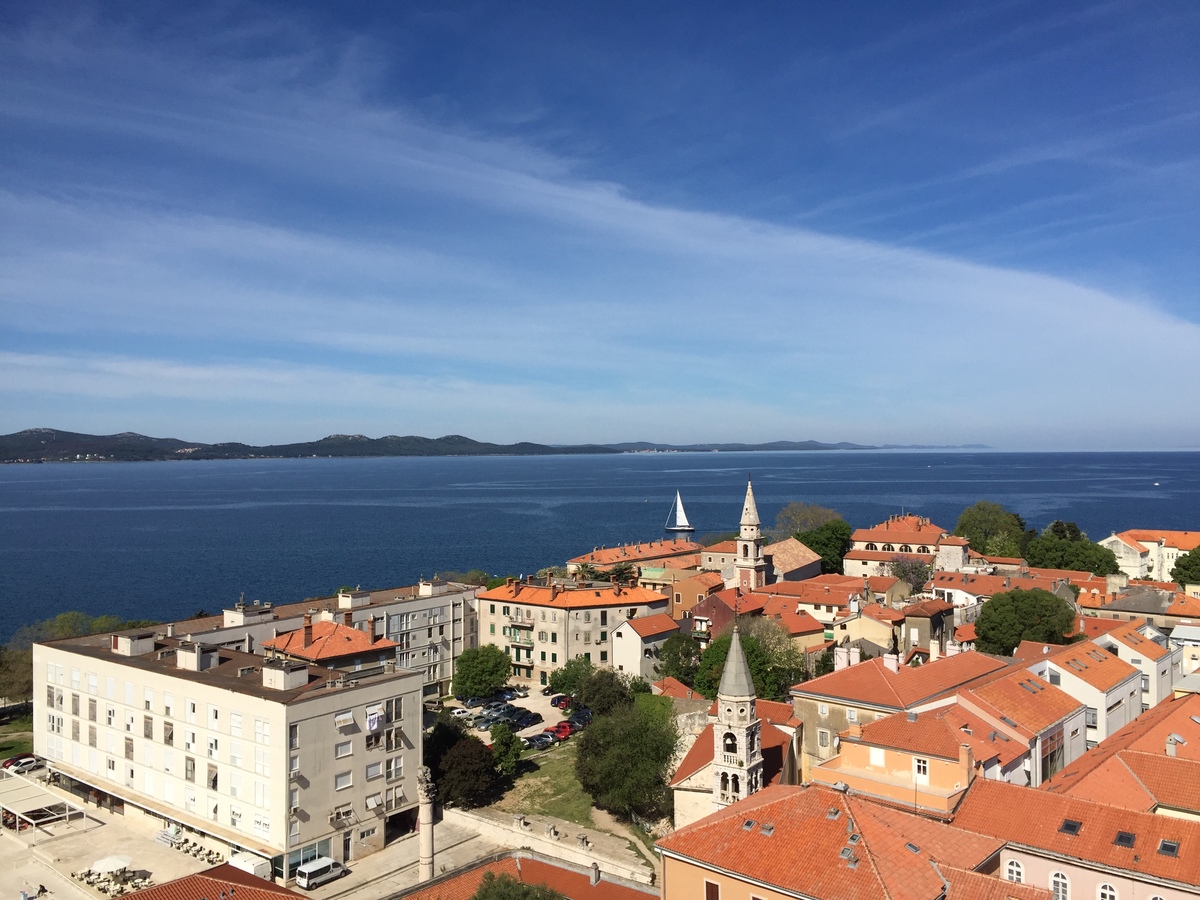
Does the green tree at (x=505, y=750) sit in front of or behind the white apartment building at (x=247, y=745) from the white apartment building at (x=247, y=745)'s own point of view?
behind

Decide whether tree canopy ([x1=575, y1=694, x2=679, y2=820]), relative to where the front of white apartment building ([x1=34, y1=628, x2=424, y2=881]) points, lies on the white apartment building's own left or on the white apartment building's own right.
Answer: on the white apartment building's own left

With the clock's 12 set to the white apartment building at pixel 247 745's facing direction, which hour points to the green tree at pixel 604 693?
The green tree is roughly at 7 o'clock from the white apartment building.

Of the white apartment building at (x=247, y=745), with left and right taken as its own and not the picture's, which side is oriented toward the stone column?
left

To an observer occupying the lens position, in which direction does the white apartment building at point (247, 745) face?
facing the viewer and to the left of the viewer

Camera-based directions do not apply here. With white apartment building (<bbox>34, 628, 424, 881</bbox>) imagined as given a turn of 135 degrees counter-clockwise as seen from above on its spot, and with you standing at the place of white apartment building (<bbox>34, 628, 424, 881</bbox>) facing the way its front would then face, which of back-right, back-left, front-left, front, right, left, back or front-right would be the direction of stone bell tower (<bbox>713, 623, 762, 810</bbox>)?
front-right

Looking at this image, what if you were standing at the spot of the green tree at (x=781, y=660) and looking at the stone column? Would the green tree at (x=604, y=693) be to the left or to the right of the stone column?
right

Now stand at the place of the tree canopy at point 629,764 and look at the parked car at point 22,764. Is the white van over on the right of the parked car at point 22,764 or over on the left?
left

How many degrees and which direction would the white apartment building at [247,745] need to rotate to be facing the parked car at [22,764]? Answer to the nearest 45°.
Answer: approximately 90° to its right

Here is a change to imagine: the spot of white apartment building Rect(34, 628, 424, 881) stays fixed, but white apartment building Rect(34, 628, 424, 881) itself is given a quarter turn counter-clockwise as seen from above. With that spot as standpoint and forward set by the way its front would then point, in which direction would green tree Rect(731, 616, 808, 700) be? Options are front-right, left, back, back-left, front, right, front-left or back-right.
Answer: front-left

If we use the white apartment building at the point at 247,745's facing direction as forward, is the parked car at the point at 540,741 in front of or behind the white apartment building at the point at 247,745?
behind

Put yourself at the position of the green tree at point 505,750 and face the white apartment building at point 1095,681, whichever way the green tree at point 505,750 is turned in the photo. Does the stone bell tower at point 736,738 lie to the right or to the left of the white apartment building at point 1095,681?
right

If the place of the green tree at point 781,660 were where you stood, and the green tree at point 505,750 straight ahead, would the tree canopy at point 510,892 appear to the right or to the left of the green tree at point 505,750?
left

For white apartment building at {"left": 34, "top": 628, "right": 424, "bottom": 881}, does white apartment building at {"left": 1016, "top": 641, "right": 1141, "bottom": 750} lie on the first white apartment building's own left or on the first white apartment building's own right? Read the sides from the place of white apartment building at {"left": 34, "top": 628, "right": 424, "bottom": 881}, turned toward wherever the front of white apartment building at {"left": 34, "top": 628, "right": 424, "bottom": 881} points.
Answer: on the first white apartment building's own left
